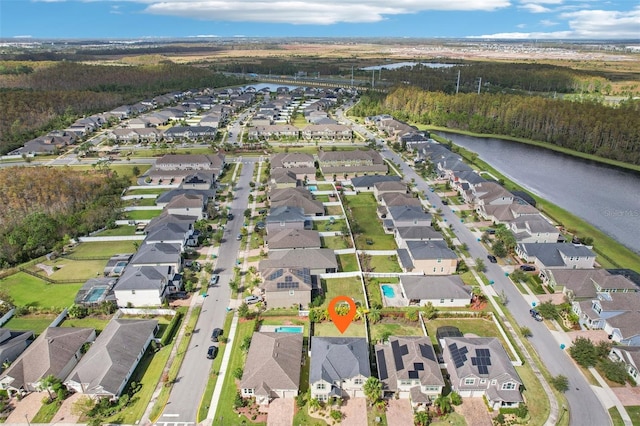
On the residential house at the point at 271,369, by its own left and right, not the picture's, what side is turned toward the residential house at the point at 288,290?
back

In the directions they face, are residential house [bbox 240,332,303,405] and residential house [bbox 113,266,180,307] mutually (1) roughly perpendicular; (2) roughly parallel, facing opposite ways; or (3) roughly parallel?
roughly perpendicular

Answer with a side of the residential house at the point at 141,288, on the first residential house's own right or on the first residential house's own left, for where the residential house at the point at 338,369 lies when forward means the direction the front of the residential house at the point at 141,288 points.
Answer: on the first residential house's own right

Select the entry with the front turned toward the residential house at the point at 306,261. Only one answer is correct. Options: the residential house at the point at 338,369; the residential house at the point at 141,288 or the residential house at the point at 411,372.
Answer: the residential house at the point at 141,288

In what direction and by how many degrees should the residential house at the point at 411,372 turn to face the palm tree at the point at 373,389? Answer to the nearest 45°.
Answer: approximately 45° to its right

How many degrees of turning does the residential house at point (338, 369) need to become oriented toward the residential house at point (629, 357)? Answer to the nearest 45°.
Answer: approximately 90° to its left

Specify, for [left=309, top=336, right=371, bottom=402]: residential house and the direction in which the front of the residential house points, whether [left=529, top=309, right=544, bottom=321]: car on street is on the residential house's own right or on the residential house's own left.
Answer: on the residential house's own left

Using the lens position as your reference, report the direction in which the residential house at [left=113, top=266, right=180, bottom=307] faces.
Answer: facing to the right of the viewer

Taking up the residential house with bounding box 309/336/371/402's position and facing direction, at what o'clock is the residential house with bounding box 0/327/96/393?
the residential house with bounding box 0/327/96/393 is roughly at 3 o'clock from the residential house with bounding box 309/336/371/402.

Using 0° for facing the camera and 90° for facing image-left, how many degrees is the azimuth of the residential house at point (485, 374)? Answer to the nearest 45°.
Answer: approximately 0°

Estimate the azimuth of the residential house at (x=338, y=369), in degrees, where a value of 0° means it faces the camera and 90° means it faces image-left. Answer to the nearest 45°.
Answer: approximately 0°
